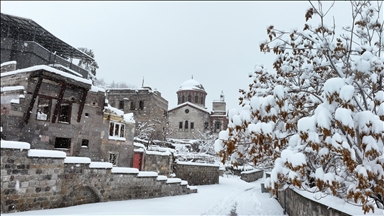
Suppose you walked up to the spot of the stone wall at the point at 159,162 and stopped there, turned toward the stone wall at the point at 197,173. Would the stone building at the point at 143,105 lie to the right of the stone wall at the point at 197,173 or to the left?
left

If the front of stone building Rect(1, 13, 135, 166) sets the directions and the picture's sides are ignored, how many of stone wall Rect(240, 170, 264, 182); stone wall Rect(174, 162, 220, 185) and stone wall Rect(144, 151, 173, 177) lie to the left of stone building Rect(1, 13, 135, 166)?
3

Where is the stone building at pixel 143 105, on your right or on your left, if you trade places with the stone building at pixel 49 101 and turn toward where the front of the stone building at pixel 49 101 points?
on your left

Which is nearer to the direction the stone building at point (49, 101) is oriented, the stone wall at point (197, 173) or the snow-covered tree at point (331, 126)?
the snow-covered tree

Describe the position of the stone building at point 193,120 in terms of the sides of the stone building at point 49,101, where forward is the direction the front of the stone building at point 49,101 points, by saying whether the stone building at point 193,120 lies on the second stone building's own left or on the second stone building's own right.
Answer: on the second stone building's own left

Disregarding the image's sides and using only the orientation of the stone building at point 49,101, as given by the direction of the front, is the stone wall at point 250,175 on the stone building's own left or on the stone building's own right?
on the stone building's own left

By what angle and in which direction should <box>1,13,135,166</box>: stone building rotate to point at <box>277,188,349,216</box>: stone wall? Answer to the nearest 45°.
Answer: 0° — it already faces it

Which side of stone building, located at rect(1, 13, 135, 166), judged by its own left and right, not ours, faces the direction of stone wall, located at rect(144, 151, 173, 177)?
left

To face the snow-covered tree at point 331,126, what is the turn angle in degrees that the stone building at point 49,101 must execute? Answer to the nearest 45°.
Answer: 0° — it already faces it

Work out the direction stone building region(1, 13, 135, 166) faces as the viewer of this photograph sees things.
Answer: facing the viewer and to the right of the viewer

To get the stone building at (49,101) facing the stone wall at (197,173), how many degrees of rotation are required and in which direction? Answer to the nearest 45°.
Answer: approximately 90° to its left
